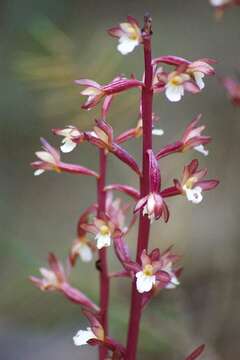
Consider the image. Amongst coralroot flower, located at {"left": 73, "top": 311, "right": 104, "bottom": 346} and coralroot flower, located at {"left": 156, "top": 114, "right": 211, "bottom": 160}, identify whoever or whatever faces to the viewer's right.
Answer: coralroot flower, located at {"left": 156, "top": 114, "right": 211, "bottom": 160}

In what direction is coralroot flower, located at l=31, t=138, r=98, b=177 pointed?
to the viewer's left

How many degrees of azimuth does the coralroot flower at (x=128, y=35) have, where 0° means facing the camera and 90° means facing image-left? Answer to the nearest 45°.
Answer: approximately 45°

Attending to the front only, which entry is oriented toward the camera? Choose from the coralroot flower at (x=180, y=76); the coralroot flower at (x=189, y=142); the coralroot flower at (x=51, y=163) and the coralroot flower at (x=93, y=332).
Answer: the coralroot flower at (x=180, y=76)

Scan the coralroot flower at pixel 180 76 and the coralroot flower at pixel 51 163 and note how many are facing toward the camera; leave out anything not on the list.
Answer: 1

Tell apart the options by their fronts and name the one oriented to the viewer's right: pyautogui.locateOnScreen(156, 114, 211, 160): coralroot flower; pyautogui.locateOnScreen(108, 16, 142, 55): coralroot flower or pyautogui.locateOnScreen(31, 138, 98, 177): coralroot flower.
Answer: pyautogui.locateOnScreen(156, 114, 211, 160): coralroot flower
